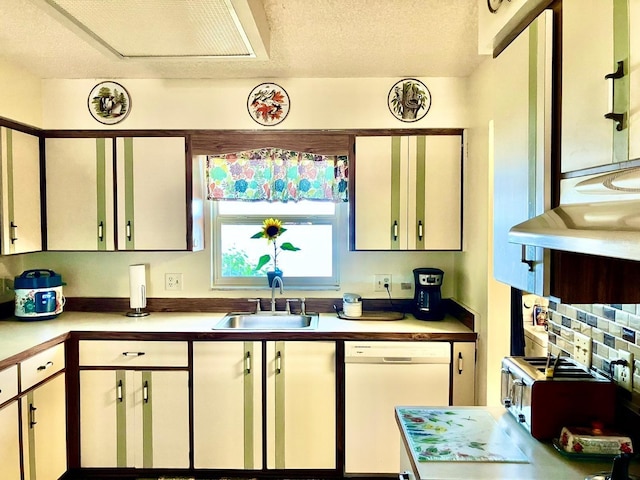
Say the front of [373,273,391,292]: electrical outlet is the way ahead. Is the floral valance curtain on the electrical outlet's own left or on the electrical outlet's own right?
on the electrical outlet's own right

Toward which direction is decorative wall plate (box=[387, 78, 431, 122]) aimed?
toward the camera

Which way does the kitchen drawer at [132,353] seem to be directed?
toward the camera

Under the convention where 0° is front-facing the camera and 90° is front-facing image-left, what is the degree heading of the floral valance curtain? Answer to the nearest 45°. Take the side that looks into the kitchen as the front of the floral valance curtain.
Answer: approximately 0°

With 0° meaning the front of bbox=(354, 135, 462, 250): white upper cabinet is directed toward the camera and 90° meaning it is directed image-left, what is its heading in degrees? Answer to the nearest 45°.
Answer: approximately 0°

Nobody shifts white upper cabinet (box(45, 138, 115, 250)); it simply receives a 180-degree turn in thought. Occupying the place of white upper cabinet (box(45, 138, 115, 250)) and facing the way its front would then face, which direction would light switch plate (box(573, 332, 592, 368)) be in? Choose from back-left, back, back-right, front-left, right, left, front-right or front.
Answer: back-right

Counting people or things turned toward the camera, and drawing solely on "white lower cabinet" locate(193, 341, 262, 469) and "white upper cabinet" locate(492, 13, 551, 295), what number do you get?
1

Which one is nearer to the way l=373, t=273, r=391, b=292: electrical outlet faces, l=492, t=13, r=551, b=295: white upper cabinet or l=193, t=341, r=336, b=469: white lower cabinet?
the white upper cabinet

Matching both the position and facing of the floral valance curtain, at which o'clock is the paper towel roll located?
The paper towel roll is roughly at 3 o'clock from the floral valance curtain.

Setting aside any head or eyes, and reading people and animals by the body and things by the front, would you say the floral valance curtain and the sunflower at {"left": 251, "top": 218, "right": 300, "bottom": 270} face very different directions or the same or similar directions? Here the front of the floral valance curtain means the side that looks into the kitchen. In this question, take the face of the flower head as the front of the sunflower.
same or similar directions

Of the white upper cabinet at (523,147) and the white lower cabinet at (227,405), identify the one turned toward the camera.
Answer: the white lower cabinet

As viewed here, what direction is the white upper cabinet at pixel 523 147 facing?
to the viewer's left

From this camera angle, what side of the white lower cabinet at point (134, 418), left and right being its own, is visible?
front

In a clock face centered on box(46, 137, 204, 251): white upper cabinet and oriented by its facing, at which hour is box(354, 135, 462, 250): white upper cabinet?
box(354, 135, 462, 250): white upper cabinet is roughly at 10 o'clock from box(46, 137, 204, 251): white upper cabinet.

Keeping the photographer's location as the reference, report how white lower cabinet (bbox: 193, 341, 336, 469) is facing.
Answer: facing the viewer

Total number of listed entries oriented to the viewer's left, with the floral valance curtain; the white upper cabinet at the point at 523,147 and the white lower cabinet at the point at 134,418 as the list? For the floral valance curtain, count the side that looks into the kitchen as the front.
1
